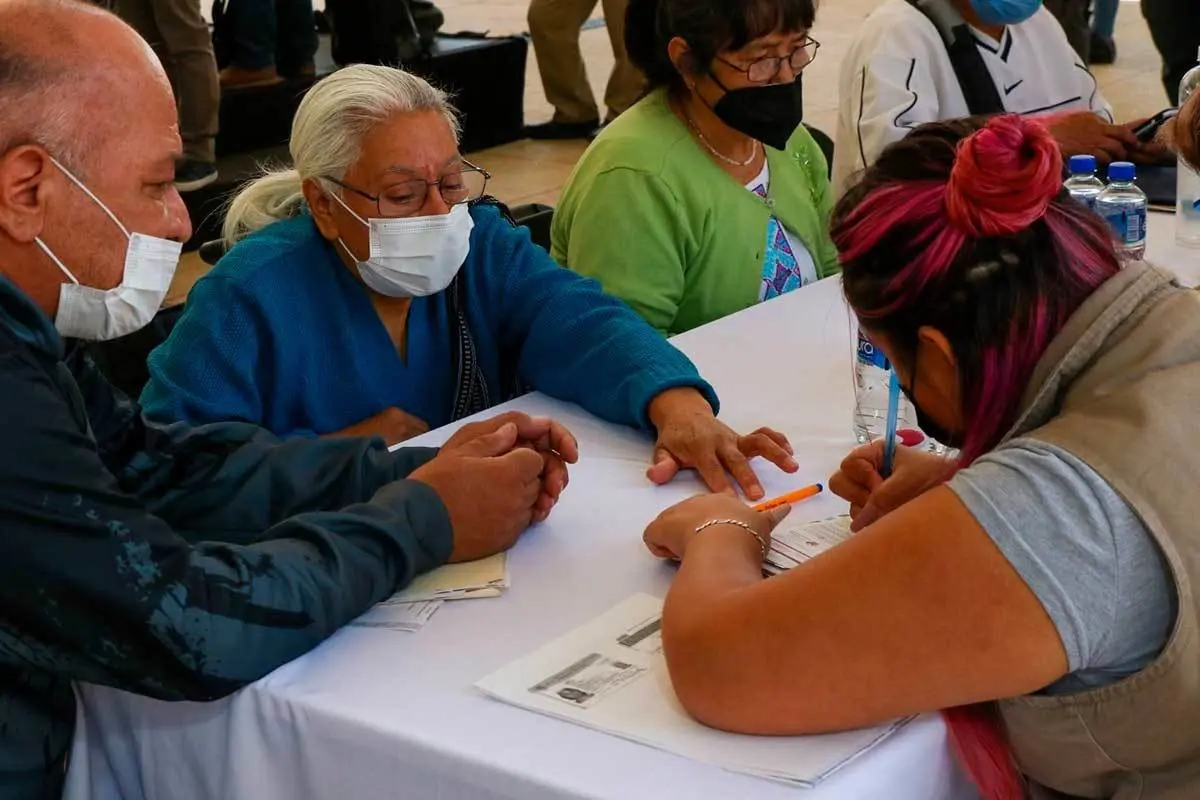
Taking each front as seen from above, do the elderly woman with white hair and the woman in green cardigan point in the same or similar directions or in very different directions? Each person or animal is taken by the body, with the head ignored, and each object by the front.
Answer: same or similar directions

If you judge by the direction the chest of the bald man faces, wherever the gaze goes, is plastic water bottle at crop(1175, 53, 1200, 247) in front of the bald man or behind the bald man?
in front

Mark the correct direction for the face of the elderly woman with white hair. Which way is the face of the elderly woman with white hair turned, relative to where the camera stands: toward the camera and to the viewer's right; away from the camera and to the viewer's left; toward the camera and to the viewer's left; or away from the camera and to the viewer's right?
toward the camera and to the viewer's right

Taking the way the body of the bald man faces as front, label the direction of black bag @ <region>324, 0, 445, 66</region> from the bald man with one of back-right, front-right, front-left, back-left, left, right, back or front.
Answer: left

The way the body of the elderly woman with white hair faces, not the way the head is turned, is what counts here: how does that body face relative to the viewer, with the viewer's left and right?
facing the viewer and to the right of the viewer

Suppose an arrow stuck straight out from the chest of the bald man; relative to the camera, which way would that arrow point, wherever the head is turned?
to the viewer's right

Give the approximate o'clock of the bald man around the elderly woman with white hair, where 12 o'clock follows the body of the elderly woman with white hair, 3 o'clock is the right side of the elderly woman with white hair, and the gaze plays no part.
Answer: The bald man is roughly at 2 o'clock from the elderly woman with white hair.

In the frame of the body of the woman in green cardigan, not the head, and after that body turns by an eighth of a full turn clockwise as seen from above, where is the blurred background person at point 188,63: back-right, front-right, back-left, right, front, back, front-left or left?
back-right

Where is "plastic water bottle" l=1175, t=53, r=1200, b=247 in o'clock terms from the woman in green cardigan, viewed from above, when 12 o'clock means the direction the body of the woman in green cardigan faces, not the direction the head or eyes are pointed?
The plastic water bottle is roughly at 10 o'clock from the woman in green cardigan.

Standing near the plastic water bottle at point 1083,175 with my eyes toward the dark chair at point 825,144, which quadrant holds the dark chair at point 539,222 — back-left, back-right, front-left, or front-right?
front-left
